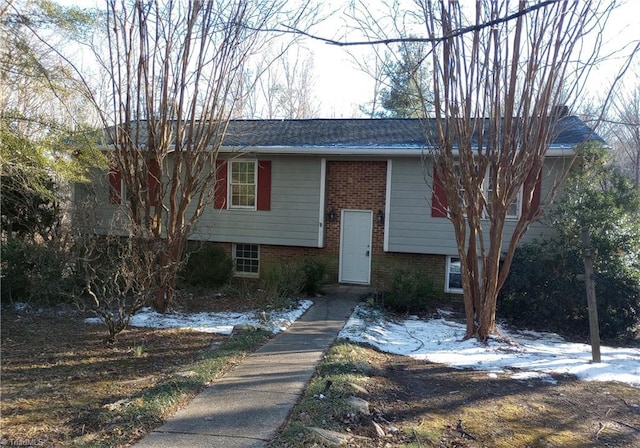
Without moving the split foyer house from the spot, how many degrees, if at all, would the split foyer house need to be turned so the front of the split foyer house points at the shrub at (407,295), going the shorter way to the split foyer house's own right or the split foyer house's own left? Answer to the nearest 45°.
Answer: approximately 45° to the split foyer house's own left

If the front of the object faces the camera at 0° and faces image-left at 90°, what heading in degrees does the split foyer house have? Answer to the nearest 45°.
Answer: approximately 0°

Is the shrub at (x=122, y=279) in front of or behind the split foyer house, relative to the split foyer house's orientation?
in front

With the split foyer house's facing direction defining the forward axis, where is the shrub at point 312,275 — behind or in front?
in front

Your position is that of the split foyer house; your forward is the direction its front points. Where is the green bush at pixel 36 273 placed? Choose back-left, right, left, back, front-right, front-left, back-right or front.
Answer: front-right

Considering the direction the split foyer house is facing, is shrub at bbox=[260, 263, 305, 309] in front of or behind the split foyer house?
in front

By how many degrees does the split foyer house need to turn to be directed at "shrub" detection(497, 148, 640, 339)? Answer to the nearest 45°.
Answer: approximately 45° to its left
